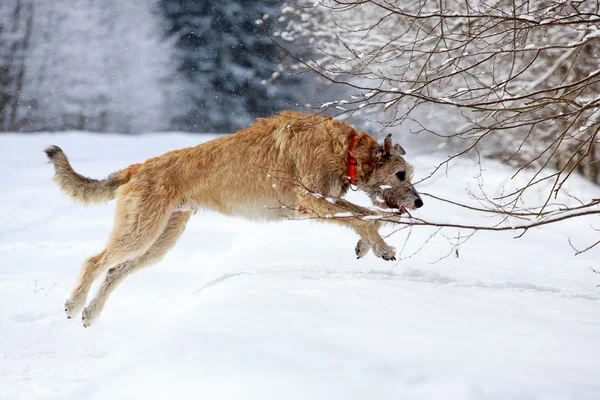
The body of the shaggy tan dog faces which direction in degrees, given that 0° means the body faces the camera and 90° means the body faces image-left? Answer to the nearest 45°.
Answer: approximately 270°

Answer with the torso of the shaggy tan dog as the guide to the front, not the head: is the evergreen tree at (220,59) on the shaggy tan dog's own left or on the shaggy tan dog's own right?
on the shaggy tan dog's own left
